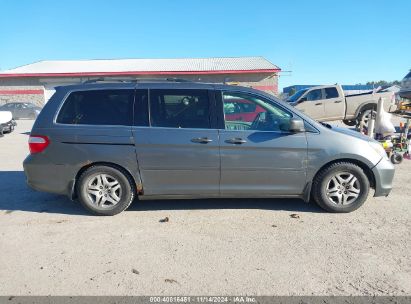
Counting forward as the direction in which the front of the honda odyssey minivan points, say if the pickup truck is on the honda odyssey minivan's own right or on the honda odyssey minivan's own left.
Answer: on the honda odyssey minivan's own left

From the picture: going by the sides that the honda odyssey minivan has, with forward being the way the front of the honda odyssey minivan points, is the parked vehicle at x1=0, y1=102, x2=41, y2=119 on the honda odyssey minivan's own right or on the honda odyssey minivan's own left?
on the honda odyssey minivan's own left

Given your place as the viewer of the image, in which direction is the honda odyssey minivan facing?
facing to the right of the viewer

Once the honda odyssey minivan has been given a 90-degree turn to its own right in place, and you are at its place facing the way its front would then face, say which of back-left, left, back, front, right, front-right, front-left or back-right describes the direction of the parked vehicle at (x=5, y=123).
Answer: back-right

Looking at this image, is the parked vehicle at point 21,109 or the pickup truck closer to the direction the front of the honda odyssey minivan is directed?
the pickup truck

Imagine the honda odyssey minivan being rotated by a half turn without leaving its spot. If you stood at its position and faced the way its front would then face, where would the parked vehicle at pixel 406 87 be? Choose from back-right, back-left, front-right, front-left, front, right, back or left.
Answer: back-right
